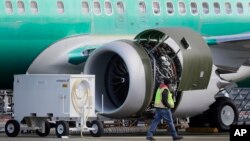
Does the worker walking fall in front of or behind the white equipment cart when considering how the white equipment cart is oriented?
in front

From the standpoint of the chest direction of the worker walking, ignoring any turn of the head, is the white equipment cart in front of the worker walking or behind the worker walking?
behind

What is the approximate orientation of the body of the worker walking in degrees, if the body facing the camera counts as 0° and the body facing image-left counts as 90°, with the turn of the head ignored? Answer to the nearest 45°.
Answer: approximately 270°

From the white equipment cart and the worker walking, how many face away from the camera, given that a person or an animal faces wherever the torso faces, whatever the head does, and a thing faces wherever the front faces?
0

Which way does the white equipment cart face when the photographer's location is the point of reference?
facing the viewer and to the right of the viewer
